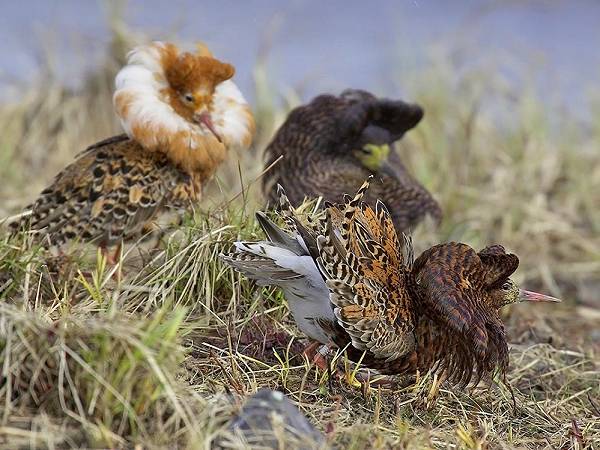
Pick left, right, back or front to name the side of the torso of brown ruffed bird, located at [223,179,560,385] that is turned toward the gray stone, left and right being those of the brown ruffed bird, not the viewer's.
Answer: right

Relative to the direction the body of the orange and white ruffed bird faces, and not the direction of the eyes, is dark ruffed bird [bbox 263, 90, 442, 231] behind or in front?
in front

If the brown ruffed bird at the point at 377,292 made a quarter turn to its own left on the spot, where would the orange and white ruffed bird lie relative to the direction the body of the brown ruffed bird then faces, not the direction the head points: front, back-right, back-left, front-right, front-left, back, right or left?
front-left

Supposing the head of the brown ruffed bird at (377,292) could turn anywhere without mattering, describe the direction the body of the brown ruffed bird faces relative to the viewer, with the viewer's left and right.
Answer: facing to the right of the viewer

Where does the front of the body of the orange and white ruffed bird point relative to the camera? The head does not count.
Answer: to the viewer's right

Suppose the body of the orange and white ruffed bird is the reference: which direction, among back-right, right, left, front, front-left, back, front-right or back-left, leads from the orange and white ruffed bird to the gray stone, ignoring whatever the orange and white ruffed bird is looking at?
right
